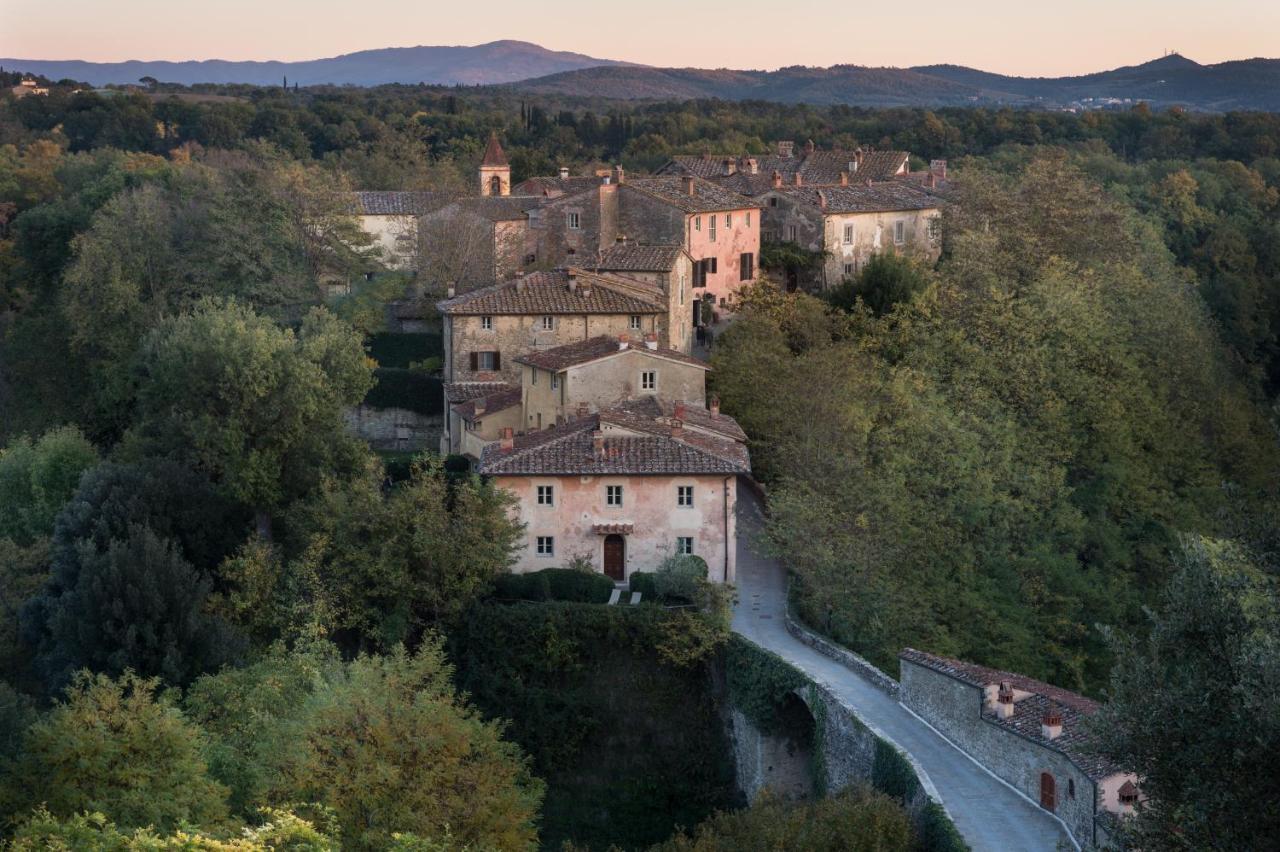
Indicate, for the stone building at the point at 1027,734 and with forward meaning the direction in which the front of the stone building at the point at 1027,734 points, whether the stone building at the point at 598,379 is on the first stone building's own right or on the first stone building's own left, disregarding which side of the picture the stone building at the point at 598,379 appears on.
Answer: on the first stone building's own right

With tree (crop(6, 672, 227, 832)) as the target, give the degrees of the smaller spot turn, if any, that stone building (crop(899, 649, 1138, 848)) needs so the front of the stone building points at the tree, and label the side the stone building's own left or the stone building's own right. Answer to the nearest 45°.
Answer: approximately 45° to the stone building's own right

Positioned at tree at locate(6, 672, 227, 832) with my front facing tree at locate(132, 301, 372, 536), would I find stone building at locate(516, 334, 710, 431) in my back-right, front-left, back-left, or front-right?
front-right

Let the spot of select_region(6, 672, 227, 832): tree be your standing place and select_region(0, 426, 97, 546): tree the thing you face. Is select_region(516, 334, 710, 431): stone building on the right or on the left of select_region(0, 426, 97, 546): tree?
right

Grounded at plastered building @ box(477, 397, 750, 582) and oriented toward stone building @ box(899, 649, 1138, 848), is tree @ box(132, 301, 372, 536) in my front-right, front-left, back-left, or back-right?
back-right

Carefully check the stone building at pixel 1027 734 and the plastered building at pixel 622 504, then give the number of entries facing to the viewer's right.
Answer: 0

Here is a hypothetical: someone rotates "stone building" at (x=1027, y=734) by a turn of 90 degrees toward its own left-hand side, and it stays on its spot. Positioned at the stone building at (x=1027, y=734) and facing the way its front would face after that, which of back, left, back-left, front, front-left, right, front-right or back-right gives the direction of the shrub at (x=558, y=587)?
back

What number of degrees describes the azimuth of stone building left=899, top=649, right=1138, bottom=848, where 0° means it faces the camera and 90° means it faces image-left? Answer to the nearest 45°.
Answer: approximately 45°

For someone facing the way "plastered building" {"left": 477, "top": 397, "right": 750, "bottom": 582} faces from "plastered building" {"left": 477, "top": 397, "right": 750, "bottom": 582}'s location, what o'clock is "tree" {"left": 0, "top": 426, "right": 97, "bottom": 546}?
The tree is roughly at 4 o'clock from the plastered building.

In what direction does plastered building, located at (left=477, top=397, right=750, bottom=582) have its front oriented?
toward the camera

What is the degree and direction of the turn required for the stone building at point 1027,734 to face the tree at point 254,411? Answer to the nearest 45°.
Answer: approximately 90° to its right
